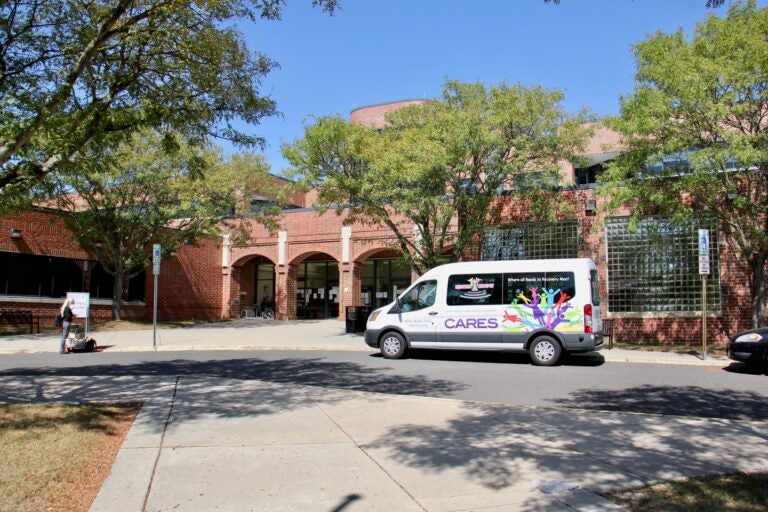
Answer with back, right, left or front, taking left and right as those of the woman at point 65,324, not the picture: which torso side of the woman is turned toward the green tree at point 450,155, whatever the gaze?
front

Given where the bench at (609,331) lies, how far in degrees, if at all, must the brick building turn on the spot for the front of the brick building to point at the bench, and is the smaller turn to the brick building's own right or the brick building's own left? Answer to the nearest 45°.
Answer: approximately 45° to the brick building's own left

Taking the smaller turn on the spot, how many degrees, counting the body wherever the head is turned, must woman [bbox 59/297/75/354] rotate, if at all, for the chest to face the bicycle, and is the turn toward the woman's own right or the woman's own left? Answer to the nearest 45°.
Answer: approximately 45° to the woman's own left

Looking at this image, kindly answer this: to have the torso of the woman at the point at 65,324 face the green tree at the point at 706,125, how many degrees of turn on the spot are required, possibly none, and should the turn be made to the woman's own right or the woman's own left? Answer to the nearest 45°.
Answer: approximately 45° to the woman's own right

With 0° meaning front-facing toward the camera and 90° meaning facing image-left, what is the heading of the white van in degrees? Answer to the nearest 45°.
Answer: approximately 90°

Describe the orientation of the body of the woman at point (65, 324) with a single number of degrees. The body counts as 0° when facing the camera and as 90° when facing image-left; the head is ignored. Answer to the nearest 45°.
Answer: approximately 270°

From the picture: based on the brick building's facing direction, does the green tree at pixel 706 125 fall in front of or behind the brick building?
in front

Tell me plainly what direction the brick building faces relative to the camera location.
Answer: facing the viewer

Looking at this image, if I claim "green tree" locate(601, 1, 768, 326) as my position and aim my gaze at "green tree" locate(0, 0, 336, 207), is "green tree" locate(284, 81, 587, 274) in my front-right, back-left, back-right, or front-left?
front-right
